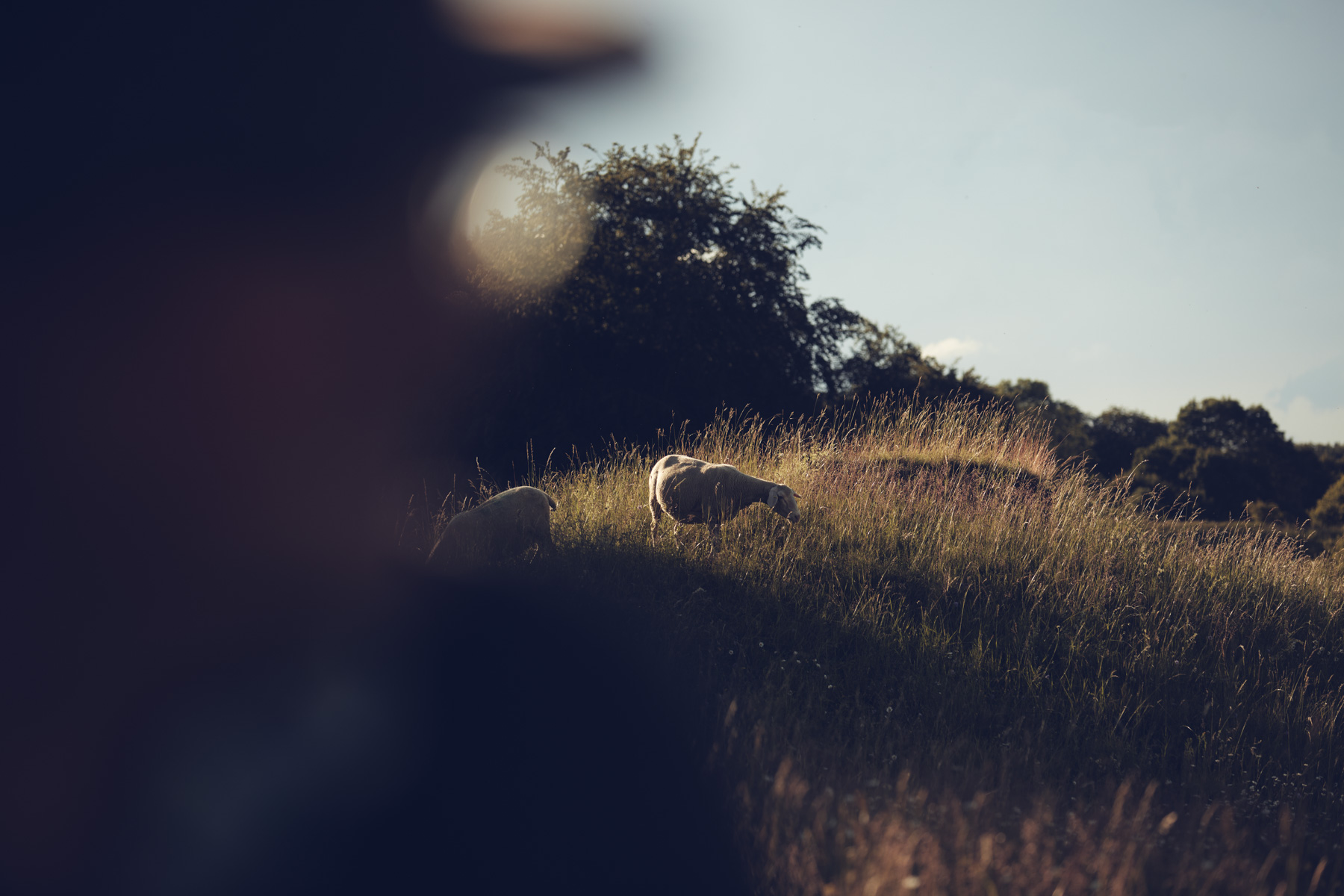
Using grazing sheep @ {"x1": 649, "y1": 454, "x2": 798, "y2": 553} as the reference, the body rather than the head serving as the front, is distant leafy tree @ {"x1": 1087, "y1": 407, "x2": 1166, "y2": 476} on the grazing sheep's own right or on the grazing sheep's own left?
on the grazing sheep's own left

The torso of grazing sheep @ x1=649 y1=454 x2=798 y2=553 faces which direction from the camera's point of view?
to the viewer's right

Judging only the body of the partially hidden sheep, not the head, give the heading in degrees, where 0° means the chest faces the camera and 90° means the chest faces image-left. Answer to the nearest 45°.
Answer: approximately 90°

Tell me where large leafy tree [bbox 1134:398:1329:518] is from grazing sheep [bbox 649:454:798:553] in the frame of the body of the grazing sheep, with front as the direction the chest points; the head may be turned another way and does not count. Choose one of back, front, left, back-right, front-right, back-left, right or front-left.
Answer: front-left

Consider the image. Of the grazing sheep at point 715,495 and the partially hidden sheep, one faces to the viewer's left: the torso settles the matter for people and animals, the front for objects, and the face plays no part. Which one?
the partially hidden sheep

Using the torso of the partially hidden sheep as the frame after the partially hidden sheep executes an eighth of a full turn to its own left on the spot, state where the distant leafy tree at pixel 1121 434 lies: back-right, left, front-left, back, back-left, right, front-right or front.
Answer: back

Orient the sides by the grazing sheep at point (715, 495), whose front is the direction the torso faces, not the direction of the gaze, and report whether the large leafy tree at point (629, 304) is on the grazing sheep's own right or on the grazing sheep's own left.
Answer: on the grazing sheep's own left

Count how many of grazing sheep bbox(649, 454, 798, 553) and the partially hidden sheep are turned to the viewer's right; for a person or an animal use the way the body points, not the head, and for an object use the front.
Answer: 1

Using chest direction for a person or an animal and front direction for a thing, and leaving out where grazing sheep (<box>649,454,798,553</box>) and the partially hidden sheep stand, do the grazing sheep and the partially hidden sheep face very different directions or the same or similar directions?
very different directions

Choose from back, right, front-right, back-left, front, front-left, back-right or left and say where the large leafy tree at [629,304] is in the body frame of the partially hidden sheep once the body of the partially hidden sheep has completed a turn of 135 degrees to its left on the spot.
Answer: back-left

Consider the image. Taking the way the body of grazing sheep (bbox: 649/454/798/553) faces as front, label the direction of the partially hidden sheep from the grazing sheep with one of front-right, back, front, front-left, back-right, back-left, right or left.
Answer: back
